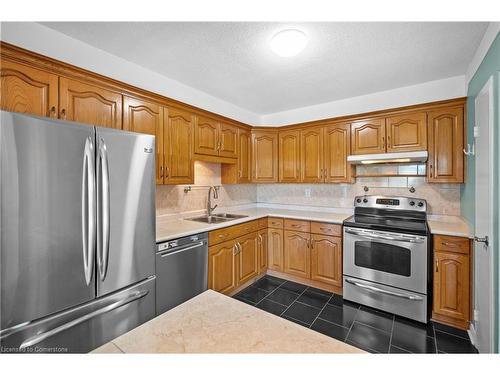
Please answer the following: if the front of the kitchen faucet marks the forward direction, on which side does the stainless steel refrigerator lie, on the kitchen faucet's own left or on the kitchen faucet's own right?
on the kitchen faucet's own right

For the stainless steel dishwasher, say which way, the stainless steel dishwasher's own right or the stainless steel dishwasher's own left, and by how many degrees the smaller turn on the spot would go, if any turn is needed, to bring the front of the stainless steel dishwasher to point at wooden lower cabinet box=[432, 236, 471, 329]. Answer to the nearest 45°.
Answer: approximately 45° to the stainless steel dishwasher's own left

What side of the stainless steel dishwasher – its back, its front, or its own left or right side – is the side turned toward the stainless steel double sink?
left

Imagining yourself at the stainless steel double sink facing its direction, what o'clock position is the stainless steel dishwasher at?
The stainless steel dishwasher is roughly at 2 o'clock from the stainless steel double sink.

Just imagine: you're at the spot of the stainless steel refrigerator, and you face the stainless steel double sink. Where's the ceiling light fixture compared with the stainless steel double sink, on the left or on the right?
right

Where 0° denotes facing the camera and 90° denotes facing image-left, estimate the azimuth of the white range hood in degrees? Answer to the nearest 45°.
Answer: approximately 0°

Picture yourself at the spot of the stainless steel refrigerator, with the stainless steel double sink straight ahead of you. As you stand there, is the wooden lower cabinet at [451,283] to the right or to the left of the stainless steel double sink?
right

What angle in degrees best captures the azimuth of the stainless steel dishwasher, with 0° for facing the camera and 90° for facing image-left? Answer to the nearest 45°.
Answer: approximately 315°
